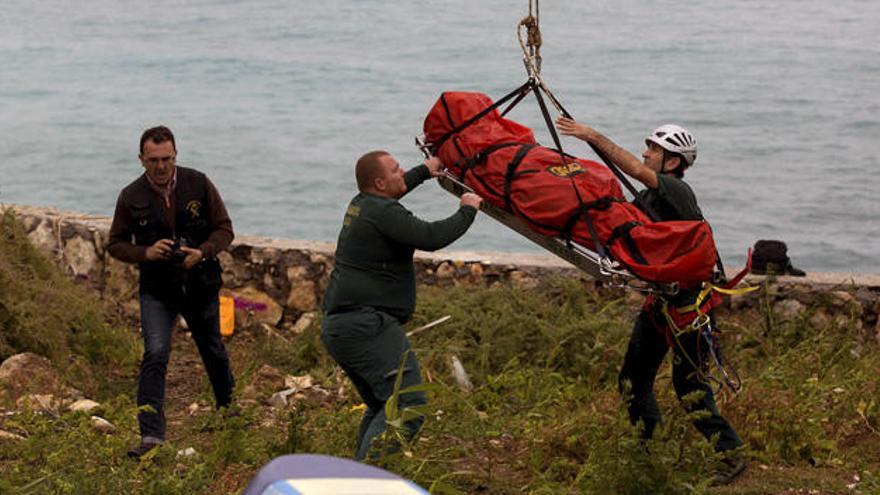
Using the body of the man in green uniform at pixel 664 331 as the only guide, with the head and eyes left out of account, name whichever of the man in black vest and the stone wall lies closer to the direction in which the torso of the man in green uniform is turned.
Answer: the man in black vest

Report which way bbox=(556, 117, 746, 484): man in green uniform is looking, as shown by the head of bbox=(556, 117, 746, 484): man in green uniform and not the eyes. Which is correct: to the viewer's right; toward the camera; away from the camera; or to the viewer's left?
to the viewer's left

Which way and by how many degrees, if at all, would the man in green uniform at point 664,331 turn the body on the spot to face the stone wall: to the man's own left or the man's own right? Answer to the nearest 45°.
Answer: approximately 45° to the man's own right

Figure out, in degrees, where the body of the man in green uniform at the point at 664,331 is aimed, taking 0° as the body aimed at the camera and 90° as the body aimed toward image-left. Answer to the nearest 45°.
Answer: approximately 90°

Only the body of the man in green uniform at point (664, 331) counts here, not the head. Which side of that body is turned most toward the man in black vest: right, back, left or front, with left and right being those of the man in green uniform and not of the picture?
front

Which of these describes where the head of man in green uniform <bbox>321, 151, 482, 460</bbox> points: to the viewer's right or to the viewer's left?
to the viewer's right

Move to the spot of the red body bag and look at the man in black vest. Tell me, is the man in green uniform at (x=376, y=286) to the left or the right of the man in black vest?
left

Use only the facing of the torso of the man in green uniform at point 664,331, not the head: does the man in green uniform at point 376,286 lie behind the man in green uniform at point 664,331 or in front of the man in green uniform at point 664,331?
in front

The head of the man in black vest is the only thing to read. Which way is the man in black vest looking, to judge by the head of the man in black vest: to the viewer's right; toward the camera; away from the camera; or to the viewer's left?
toward the camera
